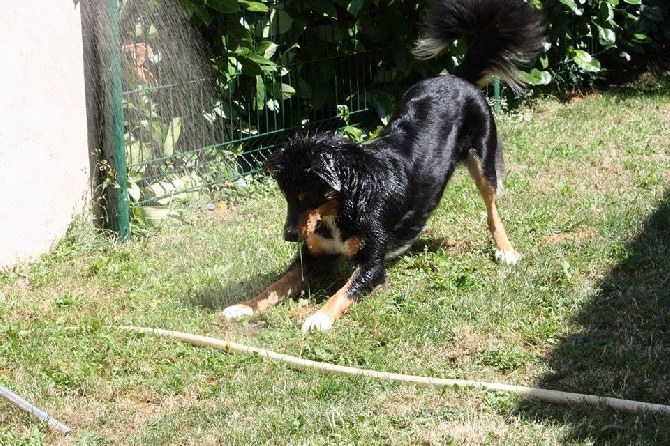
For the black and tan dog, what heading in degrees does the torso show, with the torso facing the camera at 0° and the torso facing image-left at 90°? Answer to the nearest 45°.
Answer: approximately 45°

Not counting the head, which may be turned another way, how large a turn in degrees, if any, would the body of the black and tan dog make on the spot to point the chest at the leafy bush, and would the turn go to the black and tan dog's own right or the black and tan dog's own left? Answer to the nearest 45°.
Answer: approximately 135° to the black and tan dog's own right

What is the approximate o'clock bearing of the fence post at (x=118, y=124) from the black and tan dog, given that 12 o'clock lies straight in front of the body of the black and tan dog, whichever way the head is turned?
The fence post is roughly at 2 o'clock from the black and tan dog.

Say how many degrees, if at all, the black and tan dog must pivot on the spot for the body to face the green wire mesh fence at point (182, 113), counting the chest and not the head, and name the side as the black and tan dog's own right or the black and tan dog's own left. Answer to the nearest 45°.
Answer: approximately 90° to the black and tan dog's own right

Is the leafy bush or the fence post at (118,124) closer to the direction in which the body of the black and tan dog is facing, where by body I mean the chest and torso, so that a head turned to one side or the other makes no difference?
the fence post

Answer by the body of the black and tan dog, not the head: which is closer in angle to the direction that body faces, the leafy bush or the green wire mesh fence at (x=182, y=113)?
the green wire mesh fence
